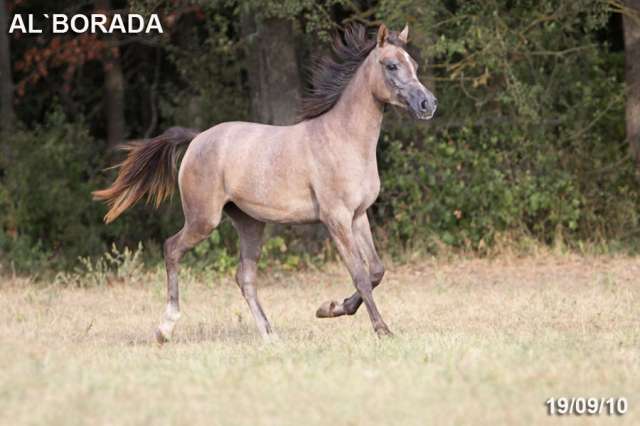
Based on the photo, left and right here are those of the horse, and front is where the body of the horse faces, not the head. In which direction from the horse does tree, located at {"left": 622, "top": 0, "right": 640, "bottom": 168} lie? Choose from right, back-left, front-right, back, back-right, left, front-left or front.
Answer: front-left

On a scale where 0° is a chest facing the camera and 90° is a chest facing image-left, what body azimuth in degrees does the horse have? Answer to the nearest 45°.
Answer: approximately 270°

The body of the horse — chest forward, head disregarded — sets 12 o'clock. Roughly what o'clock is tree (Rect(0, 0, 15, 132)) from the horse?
The tree is roughly at 8 o'clock from the horse.
